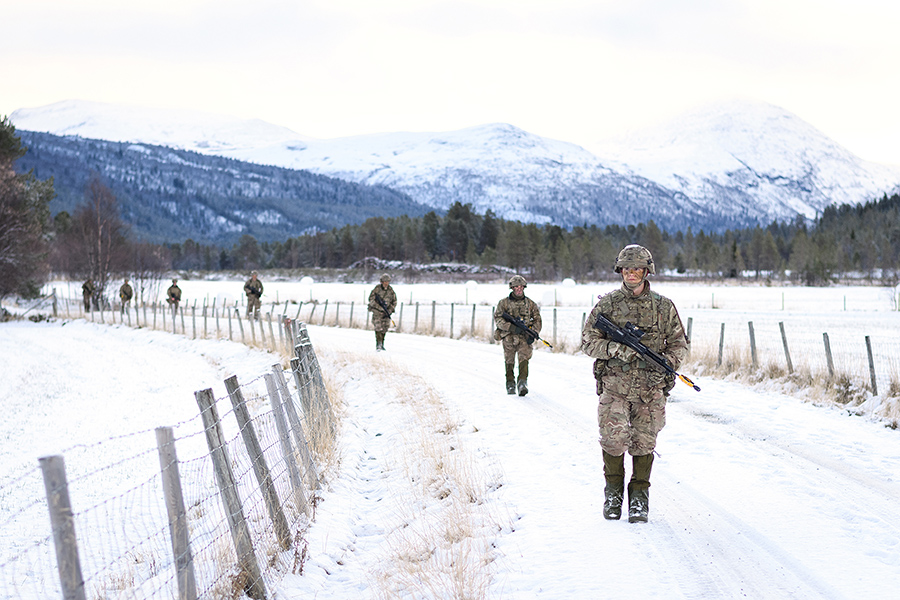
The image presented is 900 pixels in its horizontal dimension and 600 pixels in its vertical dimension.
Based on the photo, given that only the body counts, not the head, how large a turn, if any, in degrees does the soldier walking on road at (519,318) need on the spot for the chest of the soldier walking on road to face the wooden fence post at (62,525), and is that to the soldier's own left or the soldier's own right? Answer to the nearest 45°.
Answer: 0° — they already face it

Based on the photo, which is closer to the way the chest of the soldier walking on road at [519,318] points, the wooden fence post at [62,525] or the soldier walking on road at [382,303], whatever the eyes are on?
the wooden fence post

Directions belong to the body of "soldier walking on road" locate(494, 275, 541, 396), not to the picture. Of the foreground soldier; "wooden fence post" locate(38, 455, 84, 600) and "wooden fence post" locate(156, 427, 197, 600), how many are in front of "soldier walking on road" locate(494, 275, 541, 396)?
3

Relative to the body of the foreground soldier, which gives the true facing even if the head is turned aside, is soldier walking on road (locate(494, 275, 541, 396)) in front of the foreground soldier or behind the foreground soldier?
behind

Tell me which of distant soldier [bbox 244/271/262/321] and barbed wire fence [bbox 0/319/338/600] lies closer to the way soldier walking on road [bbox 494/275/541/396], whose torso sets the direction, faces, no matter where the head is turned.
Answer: the barbed wire fence

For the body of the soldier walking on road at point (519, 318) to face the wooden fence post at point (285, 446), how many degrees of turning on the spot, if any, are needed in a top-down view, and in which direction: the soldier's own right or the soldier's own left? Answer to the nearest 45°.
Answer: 0° — they already face it

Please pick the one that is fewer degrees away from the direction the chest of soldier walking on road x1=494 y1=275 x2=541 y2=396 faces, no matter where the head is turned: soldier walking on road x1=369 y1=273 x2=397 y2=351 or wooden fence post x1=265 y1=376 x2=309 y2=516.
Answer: the wooden fence post

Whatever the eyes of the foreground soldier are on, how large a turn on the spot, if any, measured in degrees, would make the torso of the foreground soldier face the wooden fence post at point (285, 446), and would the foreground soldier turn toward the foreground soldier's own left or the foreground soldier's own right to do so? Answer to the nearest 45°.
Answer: approximately 90° to the foreground soldier's own right

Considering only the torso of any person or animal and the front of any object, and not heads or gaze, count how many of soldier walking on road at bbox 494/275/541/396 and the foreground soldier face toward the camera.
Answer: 2

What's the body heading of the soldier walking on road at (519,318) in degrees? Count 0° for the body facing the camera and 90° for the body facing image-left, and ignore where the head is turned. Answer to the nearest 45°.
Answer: approximately 0°
